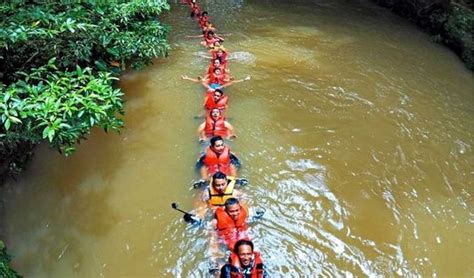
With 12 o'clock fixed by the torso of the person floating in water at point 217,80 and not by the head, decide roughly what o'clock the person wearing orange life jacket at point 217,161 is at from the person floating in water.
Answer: The person wearing orange life jacket is roughly at 12 o'clock from the person floating in water.

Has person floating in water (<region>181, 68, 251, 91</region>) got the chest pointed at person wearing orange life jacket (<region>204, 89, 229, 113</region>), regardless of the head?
yes

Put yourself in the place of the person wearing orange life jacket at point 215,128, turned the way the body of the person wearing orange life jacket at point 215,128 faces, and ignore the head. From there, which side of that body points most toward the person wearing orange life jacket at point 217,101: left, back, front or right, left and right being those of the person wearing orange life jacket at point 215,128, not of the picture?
back

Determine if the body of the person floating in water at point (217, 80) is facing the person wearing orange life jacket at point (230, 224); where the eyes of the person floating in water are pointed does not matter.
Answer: yes

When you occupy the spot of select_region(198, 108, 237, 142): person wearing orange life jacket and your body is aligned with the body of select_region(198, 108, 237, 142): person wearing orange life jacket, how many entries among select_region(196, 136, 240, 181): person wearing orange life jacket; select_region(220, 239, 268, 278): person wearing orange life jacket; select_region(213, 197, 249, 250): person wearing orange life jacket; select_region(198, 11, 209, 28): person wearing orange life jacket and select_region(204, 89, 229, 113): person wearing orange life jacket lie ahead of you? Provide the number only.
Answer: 3

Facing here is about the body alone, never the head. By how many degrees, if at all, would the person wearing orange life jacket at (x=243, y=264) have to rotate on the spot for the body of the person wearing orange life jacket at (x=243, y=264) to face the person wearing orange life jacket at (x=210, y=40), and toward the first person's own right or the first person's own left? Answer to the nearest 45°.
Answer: approximately 180°

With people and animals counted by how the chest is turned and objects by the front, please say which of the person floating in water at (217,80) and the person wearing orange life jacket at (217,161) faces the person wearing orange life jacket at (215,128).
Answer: the person floating in water

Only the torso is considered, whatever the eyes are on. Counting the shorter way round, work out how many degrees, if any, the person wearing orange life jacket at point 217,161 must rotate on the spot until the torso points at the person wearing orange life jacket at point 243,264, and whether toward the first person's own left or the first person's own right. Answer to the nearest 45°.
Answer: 0° — they already face them

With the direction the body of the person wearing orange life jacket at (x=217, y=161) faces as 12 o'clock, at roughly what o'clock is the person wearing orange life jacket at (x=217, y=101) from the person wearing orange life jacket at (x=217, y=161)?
the person wearing orange life jacket at (x=217, y=101) is roughly at 6 o'clock from the person wearing orange life jacket at (x=217, y=161).

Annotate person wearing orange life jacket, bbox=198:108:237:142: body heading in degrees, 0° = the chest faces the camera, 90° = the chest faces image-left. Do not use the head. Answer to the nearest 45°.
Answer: approximately 0°

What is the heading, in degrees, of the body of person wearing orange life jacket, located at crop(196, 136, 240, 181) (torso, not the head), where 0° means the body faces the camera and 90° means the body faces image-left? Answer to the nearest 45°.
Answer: approximately 0°

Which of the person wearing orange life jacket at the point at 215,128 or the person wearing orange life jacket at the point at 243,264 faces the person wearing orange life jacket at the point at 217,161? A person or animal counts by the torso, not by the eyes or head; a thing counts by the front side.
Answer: the person wearing orange life jacket at the point at 215,128
